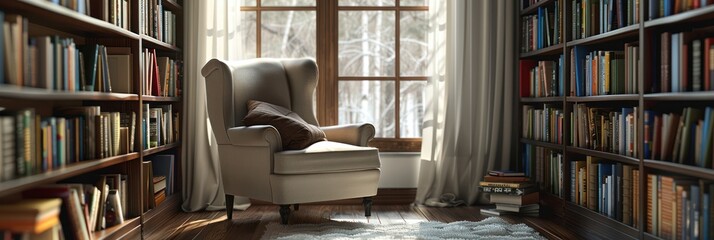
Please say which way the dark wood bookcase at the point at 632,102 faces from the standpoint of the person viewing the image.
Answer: facing the viewer and to the left of the viewer

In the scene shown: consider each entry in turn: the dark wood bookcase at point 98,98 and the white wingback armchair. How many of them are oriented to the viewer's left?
0

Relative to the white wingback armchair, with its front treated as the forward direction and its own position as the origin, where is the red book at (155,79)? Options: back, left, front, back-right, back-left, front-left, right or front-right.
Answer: back-right

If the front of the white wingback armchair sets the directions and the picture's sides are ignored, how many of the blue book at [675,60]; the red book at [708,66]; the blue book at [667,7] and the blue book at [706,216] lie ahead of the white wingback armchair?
4

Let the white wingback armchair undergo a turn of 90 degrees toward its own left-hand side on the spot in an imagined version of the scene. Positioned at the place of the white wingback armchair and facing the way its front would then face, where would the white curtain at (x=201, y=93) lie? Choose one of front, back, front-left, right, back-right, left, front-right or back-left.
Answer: left

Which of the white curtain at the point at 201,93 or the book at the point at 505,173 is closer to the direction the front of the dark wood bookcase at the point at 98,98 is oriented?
the book

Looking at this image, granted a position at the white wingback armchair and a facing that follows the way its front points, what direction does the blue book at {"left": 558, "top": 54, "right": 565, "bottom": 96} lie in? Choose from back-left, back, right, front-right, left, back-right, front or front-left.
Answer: front-left

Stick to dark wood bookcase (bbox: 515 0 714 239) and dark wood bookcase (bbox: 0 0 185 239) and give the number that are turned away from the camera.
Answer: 0

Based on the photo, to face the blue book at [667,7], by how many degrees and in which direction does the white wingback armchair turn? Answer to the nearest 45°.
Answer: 0° — it already faces it

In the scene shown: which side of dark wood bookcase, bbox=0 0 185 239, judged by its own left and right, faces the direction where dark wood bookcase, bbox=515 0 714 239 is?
front

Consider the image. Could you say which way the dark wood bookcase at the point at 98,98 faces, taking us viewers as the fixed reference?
facing the viewer and to the right of the viewer

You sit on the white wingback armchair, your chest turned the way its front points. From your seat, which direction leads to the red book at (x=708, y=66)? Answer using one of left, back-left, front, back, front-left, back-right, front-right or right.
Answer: front

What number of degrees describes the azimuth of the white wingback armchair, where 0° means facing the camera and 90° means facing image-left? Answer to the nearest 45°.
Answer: approximately 315°
